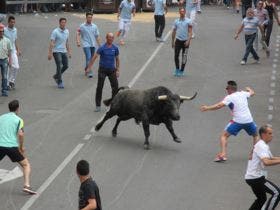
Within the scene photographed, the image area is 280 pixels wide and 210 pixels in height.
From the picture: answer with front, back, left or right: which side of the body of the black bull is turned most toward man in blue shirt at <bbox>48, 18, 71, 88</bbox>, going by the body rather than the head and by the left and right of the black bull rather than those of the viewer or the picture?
back

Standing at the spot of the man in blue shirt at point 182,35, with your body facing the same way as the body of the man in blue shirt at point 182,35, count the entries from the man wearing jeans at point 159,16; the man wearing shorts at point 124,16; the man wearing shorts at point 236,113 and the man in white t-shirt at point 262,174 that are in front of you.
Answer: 2

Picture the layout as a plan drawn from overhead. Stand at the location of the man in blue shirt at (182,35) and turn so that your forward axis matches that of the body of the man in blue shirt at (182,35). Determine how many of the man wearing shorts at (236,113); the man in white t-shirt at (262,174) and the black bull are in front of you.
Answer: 3
